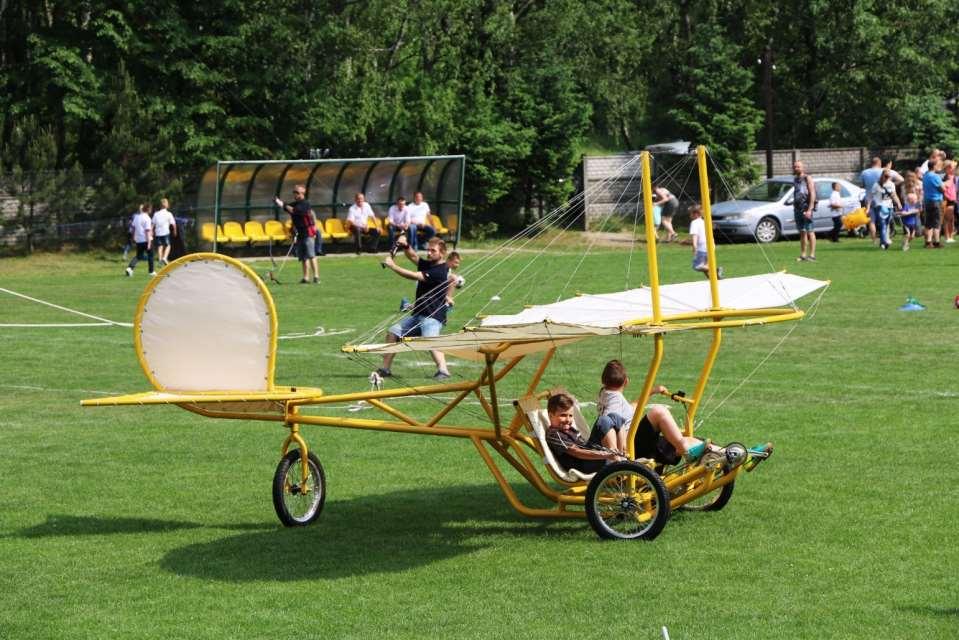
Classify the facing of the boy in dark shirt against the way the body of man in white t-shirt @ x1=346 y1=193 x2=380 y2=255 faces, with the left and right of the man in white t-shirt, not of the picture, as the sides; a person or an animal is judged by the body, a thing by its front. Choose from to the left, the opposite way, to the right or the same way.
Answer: to the left

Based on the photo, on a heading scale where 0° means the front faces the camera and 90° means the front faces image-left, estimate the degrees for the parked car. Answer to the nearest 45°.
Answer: approximately 45°

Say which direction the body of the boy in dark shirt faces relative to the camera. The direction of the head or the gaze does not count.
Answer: to the viewer's right

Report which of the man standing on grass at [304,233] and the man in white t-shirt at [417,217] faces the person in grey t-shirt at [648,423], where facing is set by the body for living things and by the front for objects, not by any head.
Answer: the man in white t-shirt

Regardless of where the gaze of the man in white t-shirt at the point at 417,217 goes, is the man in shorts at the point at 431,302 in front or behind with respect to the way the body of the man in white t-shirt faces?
in front

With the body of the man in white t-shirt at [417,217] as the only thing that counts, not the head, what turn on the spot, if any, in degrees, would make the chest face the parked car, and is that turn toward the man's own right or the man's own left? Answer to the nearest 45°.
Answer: approximately 90° to the man's own left

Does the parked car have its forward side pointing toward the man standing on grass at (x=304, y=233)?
yes

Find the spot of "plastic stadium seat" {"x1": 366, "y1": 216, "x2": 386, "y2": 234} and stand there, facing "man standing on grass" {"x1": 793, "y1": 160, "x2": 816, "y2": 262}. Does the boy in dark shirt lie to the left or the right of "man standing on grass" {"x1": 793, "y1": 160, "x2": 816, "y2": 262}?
right

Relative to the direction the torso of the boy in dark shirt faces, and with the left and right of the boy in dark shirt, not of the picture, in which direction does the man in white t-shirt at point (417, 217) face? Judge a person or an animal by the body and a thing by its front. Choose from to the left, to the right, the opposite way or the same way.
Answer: to the right

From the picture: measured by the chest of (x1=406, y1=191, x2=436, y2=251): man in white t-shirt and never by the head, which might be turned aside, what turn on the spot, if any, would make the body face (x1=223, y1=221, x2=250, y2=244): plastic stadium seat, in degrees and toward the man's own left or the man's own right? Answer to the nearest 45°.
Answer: approximately 135° to the man's own right

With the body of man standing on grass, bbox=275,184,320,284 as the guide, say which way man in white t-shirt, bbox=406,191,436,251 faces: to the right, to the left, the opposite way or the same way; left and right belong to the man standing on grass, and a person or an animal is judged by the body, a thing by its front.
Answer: to the left

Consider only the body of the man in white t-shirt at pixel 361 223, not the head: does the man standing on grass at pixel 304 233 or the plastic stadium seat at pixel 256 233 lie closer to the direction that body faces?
the man standing on grass

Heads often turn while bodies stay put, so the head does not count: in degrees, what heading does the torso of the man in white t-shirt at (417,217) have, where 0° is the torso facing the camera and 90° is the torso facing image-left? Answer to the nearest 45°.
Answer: approximately 0°

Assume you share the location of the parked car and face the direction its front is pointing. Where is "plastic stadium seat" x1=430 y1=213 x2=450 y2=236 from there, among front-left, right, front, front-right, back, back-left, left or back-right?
front-right

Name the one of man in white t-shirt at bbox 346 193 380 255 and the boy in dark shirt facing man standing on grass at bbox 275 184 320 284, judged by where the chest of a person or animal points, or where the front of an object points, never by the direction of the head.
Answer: the man in white t-shirt

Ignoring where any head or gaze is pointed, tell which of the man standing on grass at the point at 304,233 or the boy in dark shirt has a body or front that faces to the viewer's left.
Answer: the man standing on grass

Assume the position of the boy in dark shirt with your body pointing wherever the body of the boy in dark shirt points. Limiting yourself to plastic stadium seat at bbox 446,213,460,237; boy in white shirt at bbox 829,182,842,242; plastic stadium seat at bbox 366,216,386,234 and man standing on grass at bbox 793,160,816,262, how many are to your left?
4

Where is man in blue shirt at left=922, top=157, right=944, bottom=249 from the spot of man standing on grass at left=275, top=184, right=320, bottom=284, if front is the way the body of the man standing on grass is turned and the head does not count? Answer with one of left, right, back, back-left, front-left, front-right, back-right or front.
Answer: back
